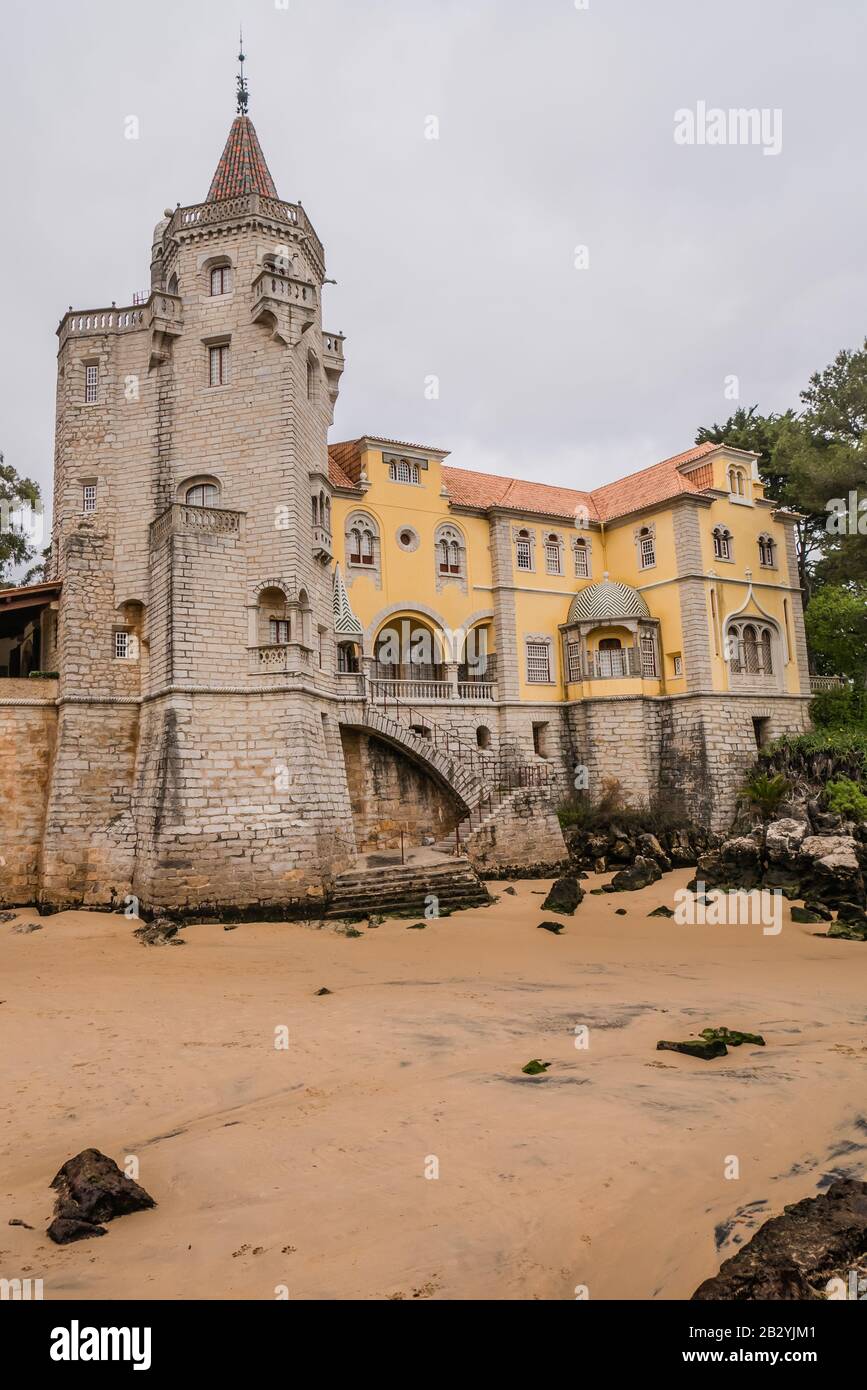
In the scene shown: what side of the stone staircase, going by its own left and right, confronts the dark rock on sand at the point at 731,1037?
front

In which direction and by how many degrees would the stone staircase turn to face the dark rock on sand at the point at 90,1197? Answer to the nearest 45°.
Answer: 0° — it already faces it

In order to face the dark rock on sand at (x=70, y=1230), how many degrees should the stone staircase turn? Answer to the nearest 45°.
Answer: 0° — it already faces it

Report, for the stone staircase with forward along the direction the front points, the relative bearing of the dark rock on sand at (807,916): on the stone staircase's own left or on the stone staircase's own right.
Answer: on the stone staircase's own left

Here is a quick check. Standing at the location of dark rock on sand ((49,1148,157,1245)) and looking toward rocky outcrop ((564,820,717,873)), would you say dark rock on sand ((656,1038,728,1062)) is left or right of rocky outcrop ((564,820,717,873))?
right

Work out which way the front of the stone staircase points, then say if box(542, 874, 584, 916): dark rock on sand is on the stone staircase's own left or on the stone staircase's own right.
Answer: on the stone staircase's own left

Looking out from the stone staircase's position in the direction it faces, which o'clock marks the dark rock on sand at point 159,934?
The dark rock on sand is roughly at 2 o'clock from the stone staircase.

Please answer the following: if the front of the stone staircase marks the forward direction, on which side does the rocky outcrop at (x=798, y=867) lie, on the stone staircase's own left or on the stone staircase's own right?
on the stone staircase's own left

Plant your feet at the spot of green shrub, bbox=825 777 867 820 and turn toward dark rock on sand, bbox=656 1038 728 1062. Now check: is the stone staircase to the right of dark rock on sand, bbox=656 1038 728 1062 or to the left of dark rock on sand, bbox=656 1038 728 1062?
right

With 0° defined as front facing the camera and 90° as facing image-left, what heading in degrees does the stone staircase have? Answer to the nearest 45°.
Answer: approximately 0°

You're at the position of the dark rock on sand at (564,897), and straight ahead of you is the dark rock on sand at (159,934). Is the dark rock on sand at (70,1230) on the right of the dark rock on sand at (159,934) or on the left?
left

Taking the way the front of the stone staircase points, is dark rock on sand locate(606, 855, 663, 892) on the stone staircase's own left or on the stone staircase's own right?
on the stone staircase's own left
